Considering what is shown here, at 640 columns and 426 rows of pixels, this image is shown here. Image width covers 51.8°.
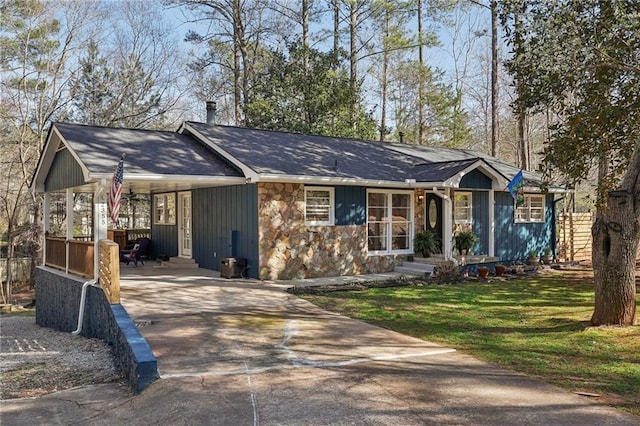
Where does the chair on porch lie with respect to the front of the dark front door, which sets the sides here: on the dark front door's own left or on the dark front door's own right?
on the dark front door's own right

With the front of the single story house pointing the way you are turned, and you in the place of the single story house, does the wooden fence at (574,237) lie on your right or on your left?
on your left

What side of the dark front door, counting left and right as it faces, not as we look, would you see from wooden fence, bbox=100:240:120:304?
right

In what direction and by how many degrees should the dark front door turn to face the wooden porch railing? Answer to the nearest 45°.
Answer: approximately 90° to its right

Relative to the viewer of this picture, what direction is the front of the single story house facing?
facing the viewer and to the right of the viewer

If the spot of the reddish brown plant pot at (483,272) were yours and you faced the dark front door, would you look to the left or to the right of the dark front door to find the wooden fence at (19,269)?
left

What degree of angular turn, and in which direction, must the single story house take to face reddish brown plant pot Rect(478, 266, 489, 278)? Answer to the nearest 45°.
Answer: approximately 45° to its left
